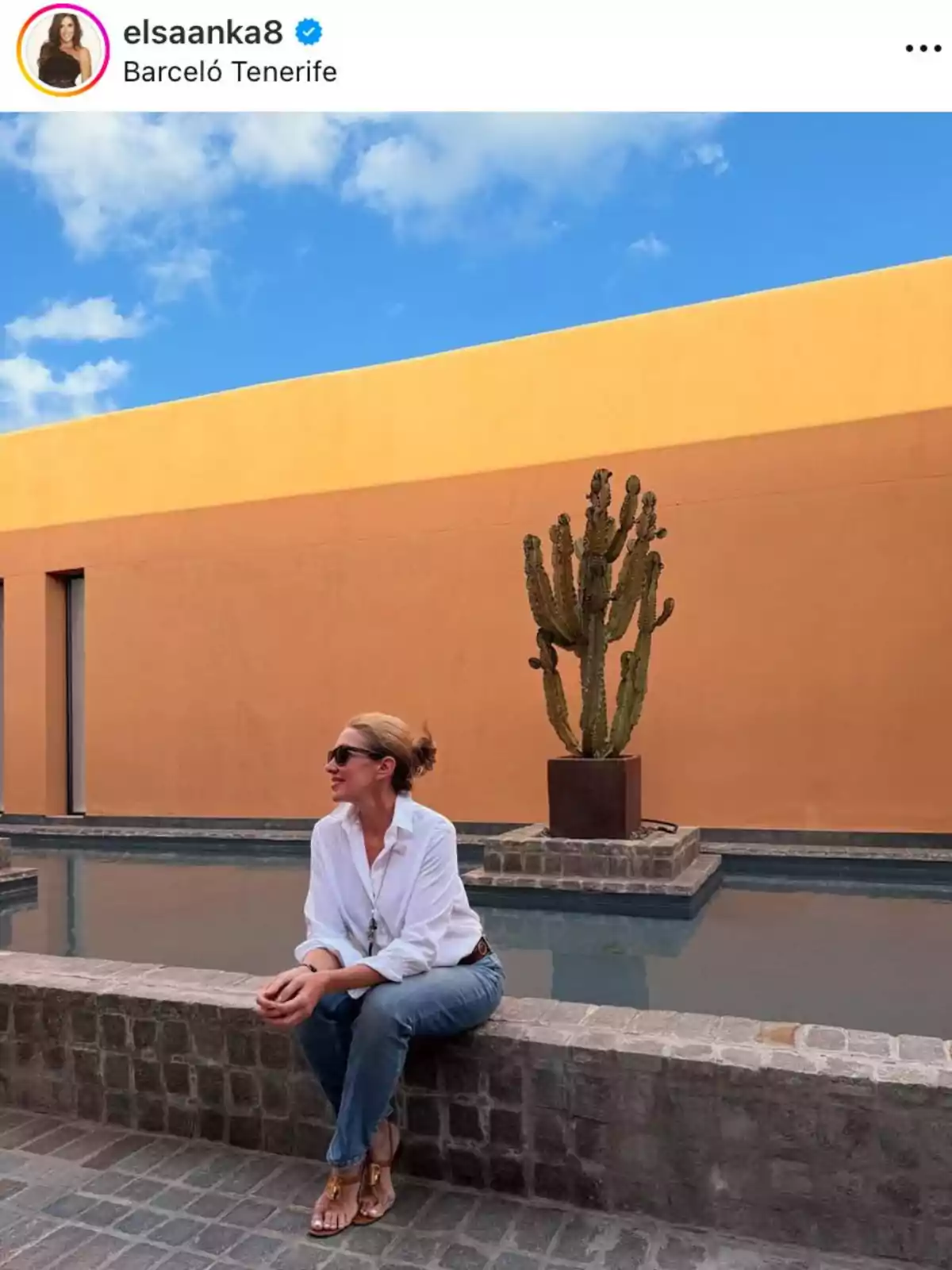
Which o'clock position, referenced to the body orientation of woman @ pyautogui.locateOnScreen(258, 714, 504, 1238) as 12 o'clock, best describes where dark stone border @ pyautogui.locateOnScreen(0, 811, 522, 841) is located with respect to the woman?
The dark stone border is roughly at 4 o'clock from the woman.

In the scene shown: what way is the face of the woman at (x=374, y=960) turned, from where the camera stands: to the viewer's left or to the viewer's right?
to the viewer's left

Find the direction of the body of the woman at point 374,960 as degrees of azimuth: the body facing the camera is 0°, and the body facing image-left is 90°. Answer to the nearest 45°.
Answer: approximately 45°

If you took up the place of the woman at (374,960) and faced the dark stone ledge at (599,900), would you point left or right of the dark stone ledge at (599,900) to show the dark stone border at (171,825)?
left

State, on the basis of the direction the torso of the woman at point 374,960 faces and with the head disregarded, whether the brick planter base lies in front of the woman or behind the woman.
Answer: behind
